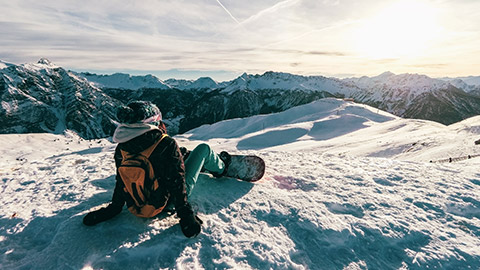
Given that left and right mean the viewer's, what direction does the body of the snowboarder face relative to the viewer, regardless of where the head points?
facing away from the viewer and to the right of the viewer
